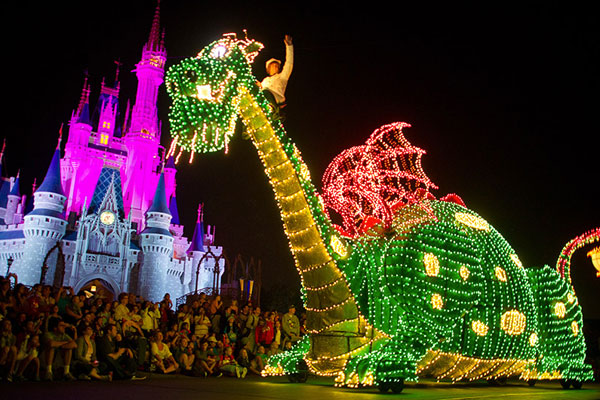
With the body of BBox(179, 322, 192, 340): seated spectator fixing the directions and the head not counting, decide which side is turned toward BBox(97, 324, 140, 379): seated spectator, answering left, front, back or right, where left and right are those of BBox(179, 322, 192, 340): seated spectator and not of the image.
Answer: right

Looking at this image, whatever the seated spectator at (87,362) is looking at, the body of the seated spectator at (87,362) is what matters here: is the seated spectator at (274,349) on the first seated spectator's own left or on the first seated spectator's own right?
on the first seated spectator's own left

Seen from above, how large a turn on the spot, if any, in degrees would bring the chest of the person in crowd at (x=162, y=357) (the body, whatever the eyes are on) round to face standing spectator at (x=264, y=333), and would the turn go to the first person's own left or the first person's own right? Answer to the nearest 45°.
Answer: approximately 90° to the first person's own left

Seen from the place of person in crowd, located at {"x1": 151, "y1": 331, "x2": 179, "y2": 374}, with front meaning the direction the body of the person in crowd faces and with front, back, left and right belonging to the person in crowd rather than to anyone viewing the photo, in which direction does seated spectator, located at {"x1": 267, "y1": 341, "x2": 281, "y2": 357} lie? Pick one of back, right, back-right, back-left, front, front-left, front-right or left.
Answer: left

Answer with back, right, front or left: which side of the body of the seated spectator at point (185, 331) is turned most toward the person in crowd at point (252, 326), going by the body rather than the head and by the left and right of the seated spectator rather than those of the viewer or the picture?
left

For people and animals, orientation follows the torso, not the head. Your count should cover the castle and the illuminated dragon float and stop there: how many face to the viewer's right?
0

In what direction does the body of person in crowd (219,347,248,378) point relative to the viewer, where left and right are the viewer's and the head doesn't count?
facing the viewer and to the right of the viewer

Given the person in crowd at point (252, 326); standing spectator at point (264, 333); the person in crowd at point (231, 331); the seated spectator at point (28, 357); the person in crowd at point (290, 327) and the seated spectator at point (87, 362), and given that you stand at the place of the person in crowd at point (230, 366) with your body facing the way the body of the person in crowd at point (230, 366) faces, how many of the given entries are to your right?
2

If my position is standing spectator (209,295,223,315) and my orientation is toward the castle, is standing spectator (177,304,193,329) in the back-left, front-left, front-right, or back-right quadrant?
back-left

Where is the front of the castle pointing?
toward the camera

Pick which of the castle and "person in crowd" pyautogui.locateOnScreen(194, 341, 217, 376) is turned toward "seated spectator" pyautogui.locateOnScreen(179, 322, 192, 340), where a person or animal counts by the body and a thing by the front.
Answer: the castle

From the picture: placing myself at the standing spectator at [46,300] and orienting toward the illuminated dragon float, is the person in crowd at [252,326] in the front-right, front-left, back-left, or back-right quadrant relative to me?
front-left

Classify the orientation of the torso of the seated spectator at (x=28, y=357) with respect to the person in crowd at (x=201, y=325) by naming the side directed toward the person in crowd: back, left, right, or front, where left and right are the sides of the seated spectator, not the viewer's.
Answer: left
